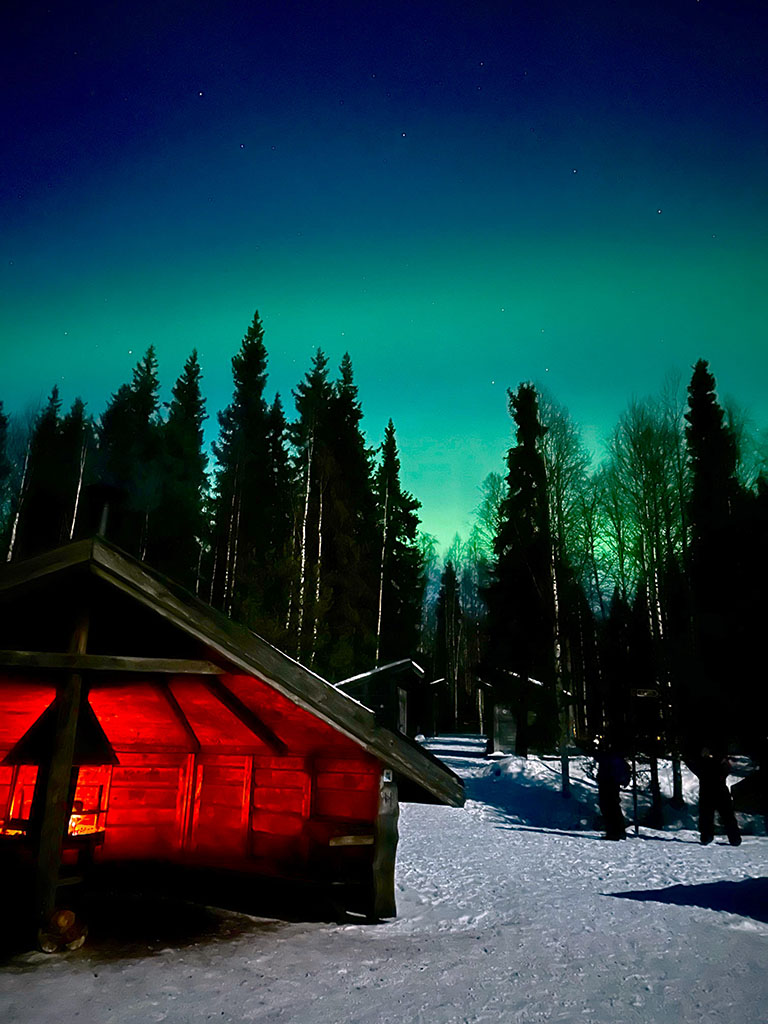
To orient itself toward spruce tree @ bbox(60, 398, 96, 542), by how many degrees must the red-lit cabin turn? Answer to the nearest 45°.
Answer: approximately 180°

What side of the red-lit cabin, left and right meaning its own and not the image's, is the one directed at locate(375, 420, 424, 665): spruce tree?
back

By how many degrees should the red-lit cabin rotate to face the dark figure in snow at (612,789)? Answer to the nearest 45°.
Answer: approximately 135° to its left

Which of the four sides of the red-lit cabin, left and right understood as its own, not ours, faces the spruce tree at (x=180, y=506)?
back

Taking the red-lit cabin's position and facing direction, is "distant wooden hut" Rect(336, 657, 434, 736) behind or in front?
behind

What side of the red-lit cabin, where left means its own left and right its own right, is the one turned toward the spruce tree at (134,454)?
back

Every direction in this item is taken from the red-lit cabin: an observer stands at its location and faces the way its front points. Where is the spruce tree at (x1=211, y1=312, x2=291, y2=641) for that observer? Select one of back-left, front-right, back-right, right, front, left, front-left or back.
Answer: back

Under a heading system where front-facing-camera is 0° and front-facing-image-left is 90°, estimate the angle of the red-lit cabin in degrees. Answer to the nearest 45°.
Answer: approximately 0°

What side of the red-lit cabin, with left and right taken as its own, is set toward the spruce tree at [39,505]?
back

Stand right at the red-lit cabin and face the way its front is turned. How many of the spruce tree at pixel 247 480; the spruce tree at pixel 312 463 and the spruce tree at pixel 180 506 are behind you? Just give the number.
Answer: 3

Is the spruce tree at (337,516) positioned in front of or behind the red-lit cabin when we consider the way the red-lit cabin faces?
behind
